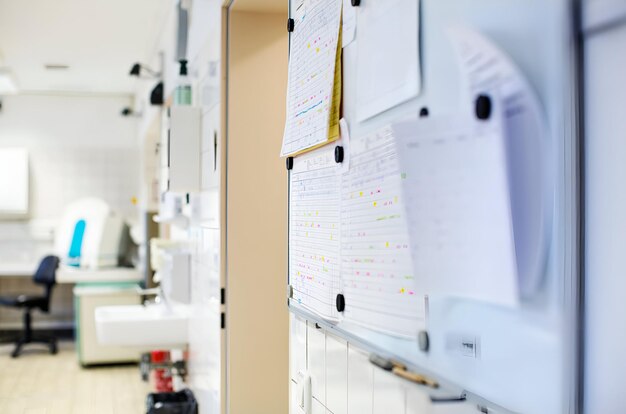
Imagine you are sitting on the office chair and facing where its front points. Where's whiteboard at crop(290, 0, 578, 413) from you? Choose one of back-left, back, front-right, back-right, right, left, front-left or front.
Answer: left

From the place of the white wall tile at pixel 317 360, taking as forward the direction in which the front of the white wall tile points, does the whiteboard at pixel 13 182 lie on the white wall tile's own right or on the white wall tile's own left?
on the white wall tile's own right

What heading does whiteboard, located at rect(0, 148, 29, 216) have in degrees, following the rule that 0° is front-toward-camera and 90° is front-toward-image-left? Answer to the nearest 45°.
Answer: approximately 0°

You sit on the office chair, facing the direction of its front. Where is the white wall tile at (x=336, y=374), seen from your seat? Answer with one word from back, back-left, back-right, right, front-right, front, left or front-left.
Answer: left

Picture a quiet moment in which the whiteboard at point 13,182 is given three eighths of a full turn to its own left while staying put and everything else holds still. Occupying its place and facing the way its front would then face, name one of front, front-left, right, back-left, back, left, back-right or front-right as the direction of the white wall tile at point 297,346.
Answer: back-right

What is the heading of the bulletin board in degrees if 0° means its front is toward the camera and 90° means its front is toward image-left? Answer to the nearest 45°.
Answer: approximately 45°

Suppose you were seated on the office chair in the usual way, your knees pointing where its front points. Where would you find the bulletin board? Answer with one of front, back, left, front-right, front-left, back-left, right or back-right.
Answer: left
